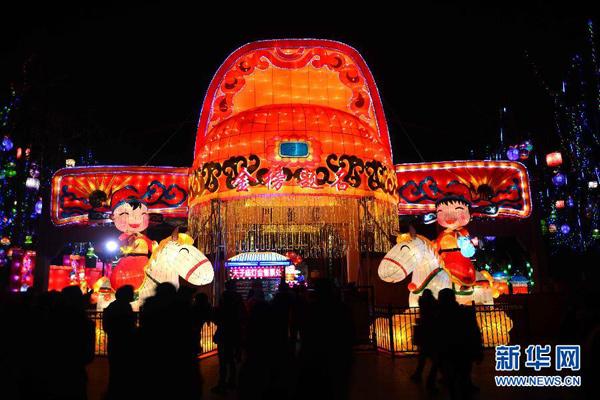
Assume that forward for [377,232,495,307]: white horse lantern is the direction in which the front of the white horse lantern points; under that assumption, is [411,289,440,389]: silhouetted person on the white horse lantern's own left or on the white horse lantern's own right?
on the white horse lantern's own left

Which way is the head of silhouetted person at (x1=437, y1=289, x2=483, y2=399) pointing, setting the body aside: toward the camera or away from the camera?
away from the camera

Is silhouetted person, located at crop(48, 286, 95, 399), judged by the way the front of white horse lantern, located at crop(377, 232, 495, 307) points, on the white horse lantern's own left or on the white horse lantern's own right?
on the white horse lantern's own left

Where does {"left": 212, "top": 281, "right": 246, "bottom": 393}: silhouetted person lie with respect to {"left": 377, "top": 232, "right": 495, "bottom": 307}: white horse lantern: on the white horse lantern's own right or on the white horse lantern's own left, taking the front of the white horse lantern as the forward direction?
on the white horse lantern's own left

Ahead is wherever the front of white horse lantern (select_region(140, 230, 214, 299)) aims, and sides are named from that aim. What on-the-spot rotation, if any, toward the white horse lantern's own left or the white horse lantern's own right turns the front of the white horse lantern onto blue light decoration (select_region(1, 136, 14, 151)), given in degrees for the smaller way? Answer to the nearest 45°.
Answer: approximately 135° to the white horse lantern's own left

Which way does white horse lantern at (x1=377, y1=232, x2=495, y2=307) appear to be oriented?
to the viewer's left

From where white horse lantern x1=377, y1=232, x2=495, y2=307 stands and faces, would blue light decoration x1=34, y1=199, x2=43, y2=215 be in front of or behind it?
in front

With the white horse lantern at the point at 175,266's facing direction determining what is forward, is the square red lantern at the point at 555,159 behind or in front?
in front

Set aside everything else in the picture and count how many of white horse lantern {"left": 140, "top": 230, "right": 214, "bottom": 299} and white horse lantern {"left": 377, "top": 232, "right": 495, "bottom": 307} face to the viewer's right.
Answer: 1

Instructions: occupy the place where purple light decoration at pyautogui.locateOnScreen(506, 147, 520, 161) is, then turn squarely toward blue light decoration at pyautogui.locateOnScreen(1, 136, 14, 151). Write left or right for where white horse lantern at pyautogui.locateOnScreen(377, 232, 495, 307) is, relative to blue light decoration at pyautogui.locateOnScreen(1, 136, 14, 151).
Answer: left

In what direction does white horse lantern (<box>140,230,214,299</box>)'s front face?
to the viewer's right
